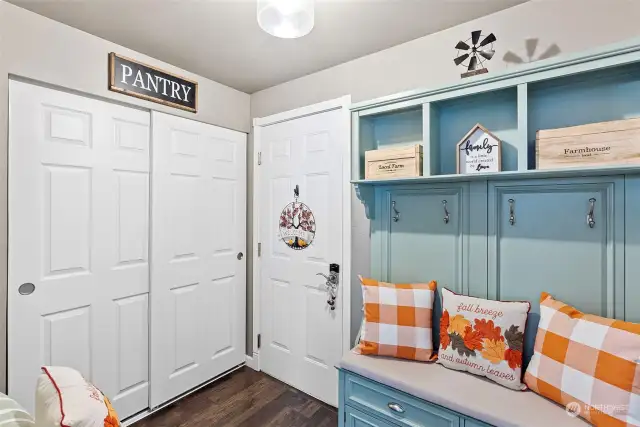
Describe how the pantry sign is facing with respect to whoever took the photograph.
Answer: facing the viewer and to the right of the viewer

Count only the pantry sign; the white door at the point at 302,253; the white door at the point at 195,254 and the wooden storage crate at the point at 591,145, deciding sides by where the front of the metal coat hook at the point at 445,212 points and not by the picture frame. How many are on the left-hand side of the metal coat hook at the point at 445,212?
1

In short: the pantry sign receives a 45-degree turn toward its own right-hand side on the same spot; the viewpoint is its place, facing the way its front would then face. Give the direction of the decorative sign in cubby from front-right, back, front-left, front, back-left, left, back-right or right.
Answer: front-left

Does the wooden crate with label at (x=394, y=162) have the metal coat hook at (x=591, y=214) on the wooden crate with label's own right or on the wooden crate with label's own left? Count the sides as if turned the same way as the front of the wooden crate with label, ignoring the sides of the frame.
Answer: on the wooden crate with label's own left

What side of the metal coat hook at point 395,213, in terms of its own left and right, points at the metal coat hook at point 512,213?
left

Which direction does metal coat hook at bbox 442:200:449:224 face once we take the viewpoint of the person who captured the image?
facing the viewer and to the left of the viewer

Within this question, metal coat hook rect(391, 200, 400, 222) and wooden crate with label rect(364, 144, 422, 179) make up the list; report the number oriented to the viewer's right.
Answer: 0

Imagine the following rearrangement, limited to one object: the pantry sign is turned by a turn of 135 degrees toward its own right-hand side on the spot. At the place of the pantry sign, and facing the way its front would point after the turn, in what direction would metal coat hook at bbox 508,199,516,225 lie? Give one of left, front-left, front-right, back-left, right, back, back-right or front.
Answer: back-left

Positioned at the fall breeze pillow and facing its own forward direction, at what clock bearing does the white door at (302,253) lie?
The white door is roughly at 2 o'clock from the fall breeze pillow.

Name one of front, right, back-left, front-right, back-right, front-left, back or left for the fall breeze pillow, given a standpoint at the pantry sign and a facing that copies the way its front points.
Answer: front
